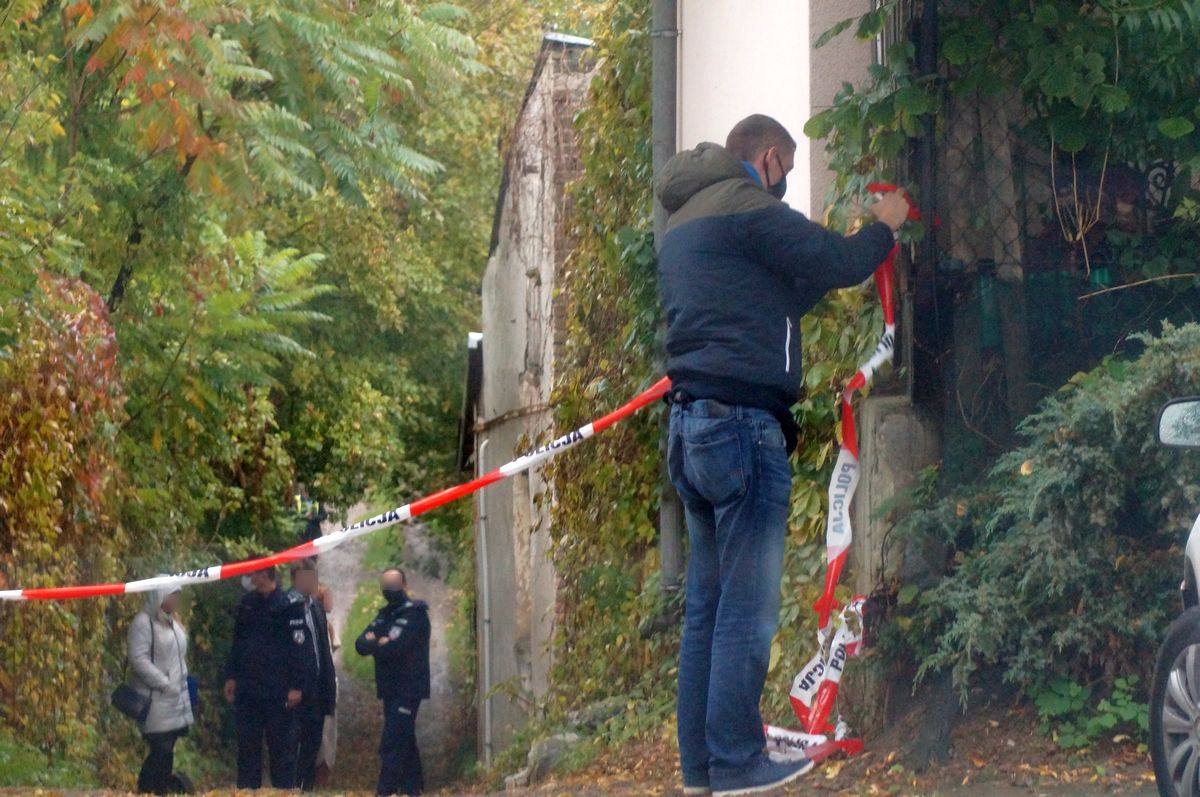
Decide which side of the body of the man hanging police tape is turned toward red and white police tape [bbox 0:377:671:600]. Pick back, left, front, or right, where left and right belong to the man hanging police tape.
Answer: left

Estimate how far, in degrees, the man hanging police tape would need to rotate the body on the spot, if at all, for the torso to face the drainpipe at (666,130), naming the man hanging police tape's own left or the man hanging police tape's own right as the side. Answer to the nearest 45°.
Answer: approximately 45° to the man hanging police tape's own left

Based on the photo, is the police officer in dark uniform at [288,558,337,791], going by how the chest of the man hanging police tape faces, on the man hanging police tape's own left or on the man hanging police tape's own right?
on the man hanging police tape's own left

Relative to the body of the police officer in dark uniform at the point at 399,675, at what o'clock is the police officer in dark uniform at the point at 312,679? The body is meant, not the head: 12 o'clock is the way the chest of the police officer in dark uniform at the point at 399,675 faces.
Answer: the police officer in dark uniform at the point at 312,679 is roughly at 2 o'clock from the police officer in dark uniform at the point at 399,675.

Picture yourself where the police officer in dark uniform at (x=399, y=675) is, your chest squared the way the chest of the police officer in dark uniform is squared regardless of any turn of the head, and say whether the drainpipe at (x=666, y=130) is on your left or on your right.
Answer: on your left

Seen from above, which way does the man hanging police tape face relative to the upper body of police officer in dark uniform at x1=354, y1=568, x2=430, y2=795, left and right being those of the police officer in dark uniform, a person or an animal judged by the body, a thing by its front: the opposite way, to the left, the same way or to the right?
the opposite way

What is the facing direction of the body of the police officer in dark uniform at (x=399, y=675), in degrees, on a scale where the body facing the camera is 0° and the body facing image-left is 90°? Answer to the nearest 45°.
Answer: approximately 45°

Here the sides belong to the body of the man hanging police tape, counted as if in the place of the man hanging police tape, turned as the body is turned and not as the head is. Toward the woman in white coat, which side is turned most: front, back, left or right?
left

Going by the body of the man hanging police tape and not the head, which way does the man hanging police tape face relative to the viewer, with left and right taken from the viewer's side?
facing away from the viewer and to the right of the viewer
